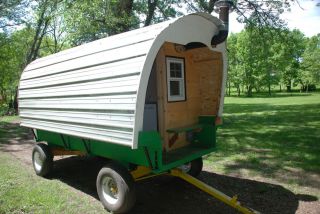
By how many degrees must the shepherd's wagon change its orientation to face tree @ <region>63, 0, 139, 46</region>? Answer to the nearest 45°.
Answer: approximately 135° to its left

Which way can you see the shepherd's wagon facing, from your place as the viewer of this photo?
facing the viewer and to the right of the viewer
